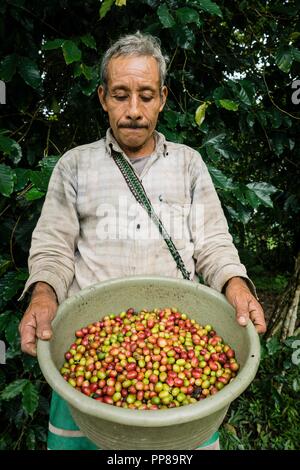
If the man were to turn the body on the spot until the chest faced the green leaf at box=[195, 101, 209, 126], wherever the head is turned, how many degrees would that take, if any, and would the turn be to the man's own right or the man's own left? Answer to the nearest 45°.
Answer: approximately 135° to the man's own left

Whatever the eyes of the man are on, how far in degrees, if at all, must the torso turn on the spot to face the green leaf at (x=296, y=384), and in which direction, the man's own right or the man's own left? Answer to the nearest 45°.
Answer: approximately 135° to the man's own left

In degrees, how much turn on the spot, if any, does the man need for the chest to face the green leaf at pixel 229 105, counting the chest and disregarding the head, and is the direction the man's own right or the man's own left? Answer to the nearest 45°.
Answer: approximately 135° to the man's own left

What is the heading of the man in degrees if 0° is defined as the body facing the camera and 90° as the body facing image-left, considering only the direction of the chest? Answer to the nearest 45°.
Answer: approximately 0°
